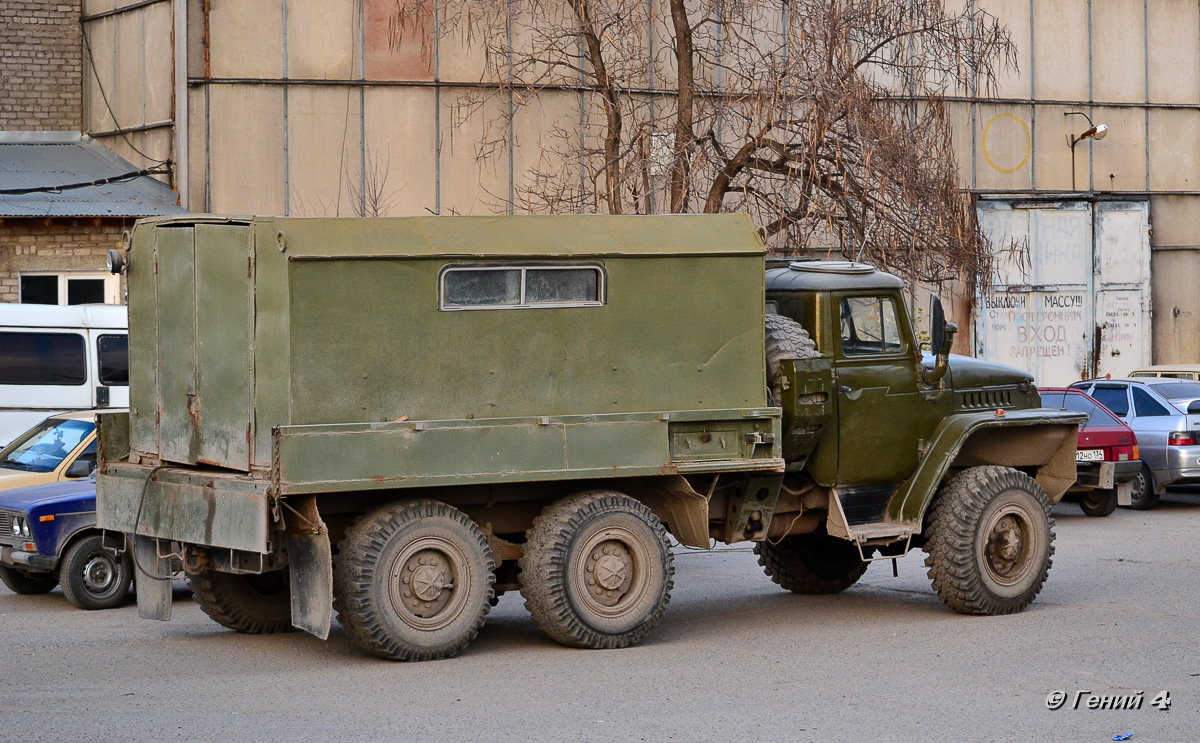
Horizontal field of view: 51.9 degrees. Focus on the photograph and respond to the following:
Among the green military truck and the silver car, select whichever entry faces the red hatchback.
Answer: the green military truck

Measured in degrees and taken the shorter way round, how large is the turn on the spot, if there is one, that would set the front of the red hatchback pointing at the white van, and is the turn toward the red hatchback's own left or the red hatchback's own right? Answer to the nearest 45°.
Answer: approximately 90° to the red hatchback's own left

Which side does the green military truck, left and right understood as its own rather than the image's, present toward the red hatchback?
front

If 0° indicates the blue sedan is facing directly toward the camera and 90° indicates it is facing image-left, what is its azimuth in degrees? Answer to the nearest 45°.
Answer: approximately 45°

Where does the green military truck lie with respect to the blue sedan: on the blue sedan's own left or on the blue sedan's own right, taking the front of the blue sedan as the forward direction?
on the blue sedan's own left

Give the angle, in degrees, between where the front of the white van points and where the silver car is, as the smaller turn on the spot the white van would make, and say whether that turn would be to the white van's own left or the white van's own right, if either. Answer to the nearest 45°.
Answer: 0° — it already faces it

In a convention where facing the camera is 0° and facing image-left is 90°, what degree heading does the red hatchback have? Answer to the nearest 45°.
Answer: approximately 135°

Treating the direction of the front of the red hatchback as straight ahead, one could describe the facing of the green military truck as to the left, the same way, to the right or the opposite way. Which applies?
to the right

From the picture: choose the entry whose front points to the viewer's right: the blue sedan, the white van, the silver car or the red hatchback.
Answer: the white van

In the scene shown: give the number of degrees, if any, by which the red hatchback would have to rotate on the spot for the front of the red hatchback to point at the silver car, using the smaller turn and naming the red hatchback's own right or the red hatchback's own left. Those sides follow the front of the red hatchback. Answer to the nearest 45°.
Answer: approximately 90° to the red hatchback's own right

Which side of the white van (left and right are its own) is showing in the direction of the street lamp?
front

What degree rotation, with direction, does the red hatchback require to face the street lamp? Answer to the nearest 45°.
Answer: approximately 45° to its right

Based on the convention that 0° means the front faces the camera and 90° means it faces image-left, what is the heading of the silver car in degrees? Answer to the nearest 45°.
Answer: approximately 135°

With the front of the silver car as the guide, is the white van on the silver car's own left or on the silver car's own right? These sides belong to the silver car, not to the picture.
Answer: on the silver car's own left
